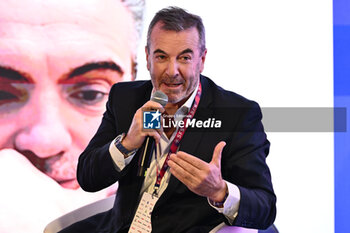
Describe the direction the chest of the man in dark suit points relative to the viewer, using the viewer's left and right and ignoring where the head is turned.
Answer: facing the viewer and to the left of the viewer
